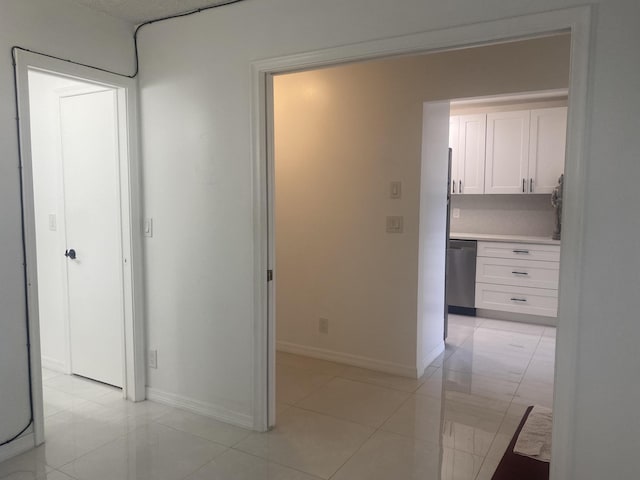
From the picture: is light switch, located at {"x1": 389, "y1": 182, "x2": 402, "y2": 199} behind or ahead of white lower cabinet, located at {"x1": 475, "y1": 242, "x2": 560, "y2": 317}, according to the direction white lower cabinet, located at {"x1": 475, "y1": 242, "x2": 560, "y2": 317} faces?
ahead

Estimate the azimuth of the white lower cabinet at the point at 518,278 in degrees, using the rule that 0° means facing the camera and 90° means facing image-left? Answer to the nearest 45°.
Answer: approximately 0°

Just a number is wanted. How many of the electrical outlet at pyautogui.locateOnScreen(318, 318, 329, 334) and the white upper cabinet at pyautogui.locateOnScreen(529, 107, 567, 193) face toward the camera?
2

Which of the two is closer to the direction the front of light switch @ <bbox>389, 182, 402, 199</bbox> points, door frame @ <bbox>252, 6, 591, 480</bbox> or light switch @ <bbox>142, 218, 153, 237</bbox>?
the door frame

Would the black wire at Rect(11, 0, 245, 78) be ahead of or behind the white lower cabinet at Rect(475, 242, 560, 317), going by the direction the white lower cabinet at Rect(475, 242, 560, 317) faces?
ahead

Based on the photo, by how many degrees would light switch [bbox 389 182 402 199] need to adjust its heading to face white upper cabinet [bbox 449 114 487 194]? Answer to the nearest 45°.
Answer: approximately 180°

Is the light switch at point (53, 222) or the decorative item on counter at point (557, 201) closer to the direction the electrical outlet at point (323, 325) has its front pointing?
the light switch
